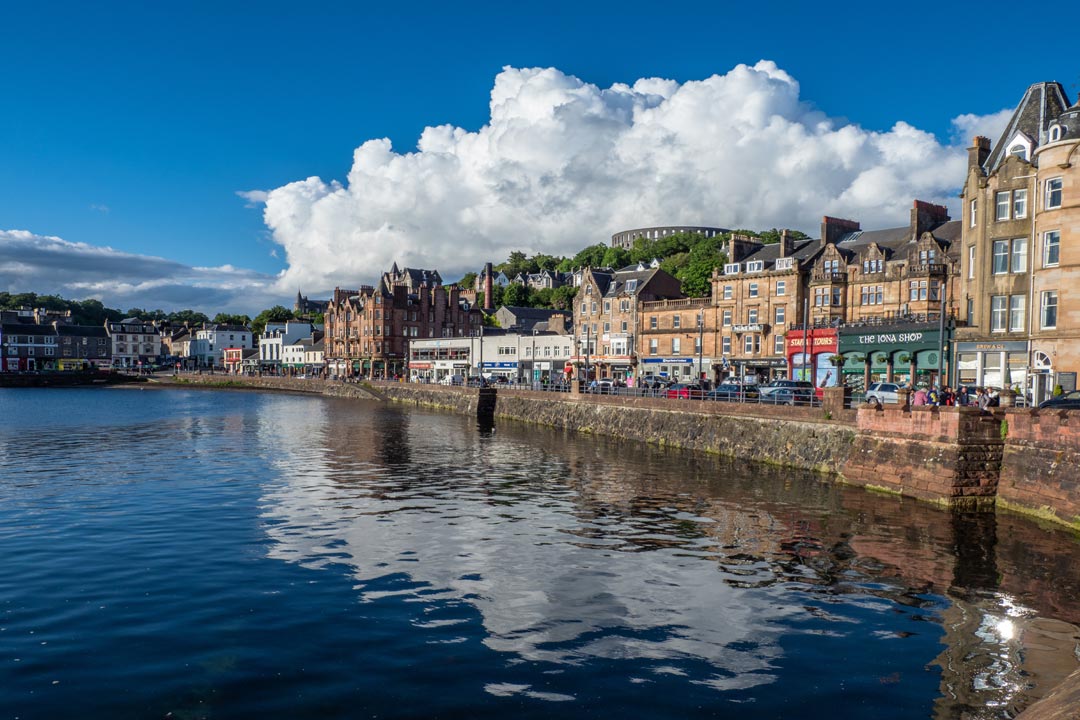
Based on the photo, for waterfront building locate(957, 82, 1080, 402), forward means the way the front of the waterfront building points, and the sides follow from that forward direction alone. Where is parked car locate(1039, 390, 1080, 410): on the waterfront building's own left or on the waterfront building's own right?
on the waterfront building's own left

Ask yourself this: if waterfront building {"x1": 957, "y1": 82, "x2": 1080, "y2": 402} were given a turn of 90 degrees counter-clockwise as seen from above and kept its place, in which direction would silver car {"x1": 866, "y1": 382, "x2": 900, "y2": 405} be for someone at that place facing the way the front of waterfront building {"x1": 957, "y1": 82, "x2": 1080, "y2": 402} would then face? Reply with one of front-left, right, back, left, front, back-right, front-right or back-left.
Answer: right

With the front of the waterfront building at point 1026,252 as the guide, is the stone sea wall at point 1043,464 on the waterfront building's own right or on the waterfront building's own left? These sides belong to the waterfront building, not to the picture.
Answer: on the waterfront building's own left

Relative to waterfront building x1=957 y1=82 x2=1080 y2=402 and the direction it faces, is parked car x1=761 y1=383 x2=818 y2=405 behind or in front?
in front

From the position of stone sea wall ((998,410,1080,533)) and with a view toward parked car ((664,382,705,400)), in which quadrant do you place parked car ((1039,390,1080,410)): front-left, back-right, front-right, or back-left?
front-right

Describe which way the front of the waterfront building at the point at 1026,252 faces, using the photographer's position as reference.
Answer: facing the viewer and to the left of the viewer

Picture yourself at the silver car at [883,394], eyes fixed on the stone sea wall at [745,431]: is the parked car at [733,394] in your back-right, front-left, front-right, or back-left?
front-right

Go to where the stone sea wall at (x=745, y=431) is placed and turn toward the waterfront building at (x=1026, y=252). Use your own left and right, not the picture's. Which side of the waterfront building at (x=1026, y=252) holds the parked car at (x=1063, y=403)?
right

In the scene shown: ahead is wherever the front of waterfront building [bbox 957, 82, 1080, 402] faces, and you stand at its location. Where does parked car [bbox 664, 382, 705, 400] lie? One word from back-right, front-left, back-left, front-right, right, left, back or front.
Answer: front-right

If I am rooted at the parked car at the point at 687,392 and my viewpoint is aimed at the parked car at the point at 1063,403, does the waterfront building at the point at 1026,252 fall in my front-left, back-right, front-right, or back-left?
front-left
